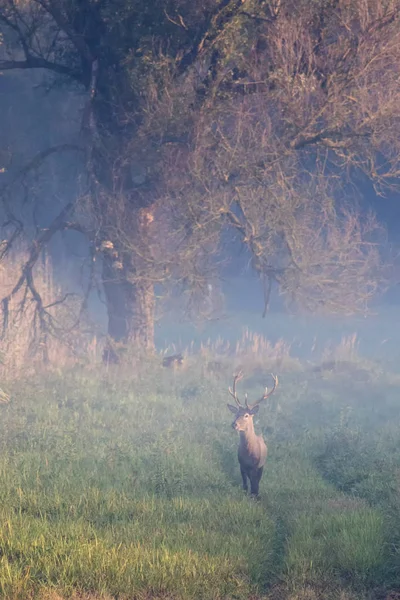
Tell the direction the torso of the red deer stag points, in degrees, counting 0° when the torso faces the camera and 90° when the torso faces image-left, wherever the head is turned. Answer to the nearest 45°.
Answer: approximately 0°

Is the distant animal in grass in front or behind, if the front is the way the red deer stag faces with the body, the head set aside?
behind
